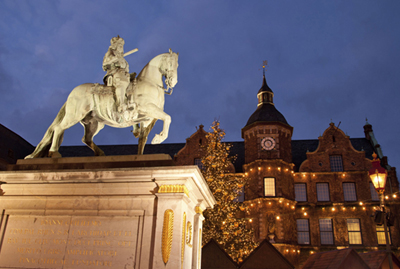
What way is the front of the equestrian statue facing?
to the viewer's right

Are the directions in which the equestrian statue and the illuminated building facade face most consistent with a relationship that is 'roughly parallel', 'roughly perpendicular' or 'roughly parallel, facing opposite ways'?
roughly perpendicular

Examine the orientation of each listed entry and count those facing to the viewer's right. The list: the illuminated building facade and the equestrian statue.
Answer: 1

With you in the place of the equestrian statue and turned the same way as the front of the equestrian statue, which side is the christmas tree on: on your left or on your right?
on your left

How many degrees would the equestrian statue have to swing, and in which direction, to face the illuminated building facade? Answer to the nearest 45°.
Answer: approximately 45° to its left

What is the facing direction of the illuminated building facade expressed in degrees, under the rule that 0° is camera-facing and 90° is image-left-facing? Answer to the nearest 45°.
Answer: approximately 0°
